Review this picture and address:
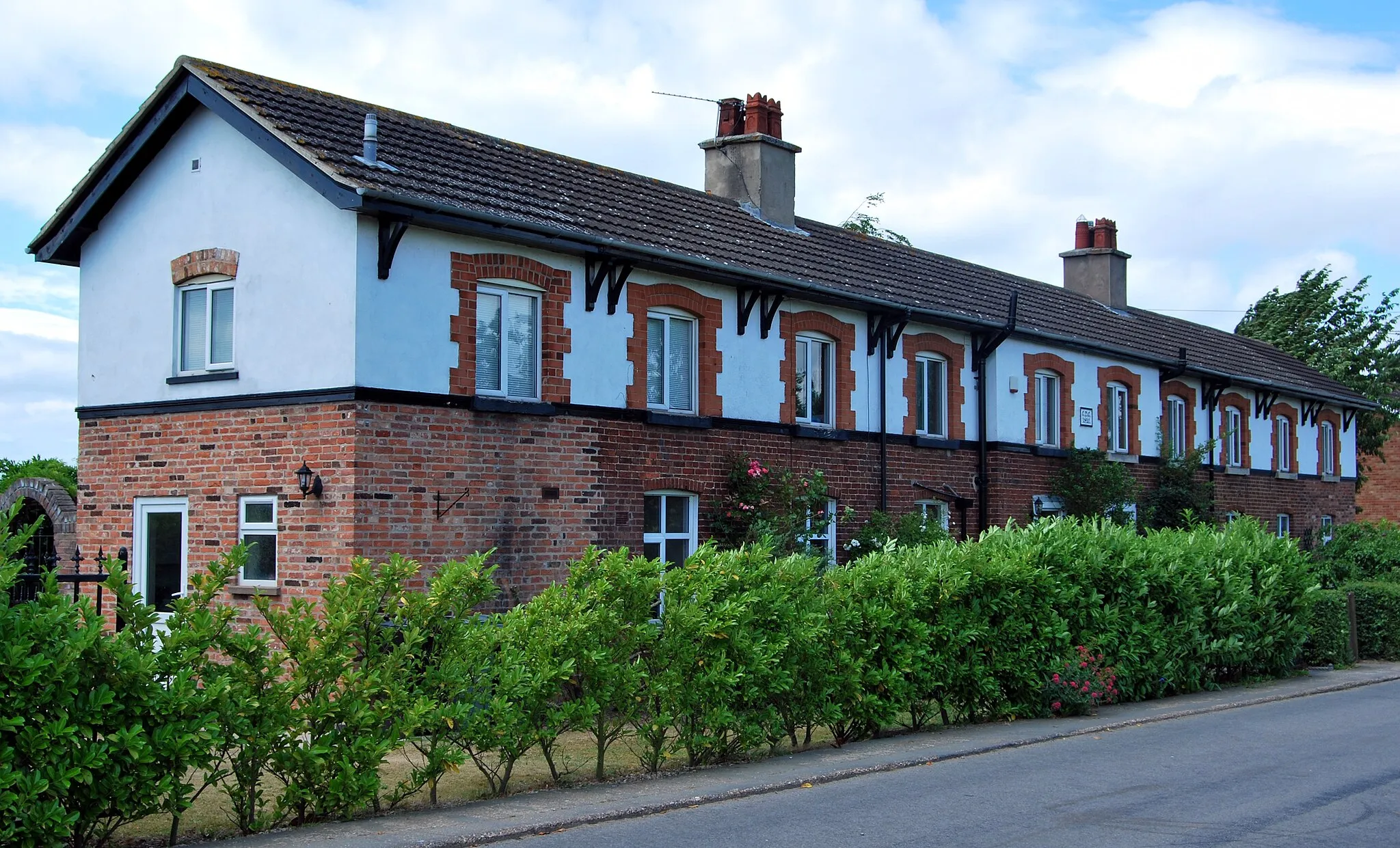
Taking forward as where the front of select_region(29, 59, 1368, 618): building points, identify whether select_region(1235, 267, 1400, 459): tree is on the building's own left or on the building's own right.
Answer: on the building's own left

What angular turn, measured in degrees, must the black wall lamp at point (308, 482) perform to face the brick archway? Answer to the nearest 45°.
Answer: approximately 90° to its right

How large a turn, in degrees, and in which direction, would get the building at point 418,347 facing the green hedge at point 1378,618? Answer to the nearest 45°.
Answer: approximately 90° to its left

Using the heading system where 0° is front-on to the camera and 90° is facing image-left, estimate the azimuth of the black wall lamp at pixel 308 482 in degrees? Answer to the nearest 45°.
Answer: approximately 45°

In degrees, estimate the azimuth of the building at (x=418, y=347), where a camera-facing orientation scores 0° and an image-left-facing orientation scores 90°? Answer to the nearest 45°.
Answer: approximately 315°

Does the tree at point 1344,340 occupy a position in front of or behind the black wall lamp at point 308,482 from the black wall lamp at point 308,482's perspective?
behind

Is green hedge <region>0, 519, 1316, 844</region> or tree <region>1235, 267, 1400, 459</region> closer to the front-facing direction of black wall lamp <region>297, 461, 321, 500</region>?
the green hedge

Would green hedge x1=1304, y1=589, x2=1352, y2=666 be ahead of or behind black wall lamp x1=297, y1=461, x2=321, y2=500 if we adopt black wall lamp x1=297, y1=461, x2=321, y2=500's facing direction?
behind
